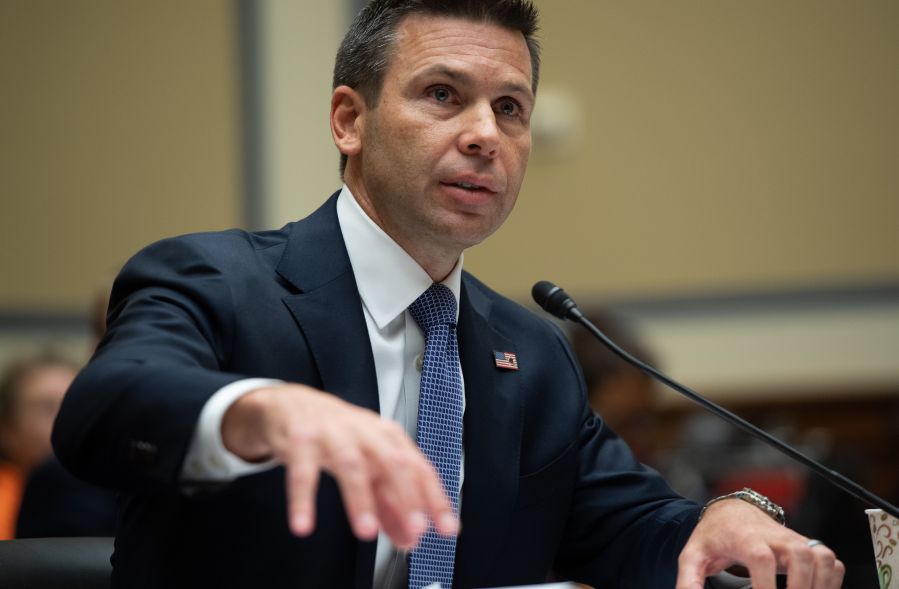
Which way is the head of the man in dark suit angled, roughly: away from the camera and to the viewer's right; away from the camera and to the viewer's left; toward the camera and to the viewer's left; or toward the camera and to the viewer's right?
toward the camera and to the viewer's right

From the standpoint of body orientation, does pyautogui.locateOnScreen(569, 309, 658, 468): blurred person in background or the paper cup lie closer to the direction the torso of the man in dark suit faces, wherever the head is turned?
the paper cup

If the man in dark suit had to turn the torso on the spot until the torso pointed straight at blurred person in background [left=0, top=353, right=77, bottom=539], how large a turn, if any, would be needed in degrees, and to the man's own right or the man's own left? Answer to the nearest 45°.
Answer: approximately 180°

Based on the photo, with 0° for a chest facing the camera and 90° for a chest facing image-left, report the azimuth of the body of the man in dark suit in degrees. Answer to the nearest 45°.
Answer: approximately 315°
